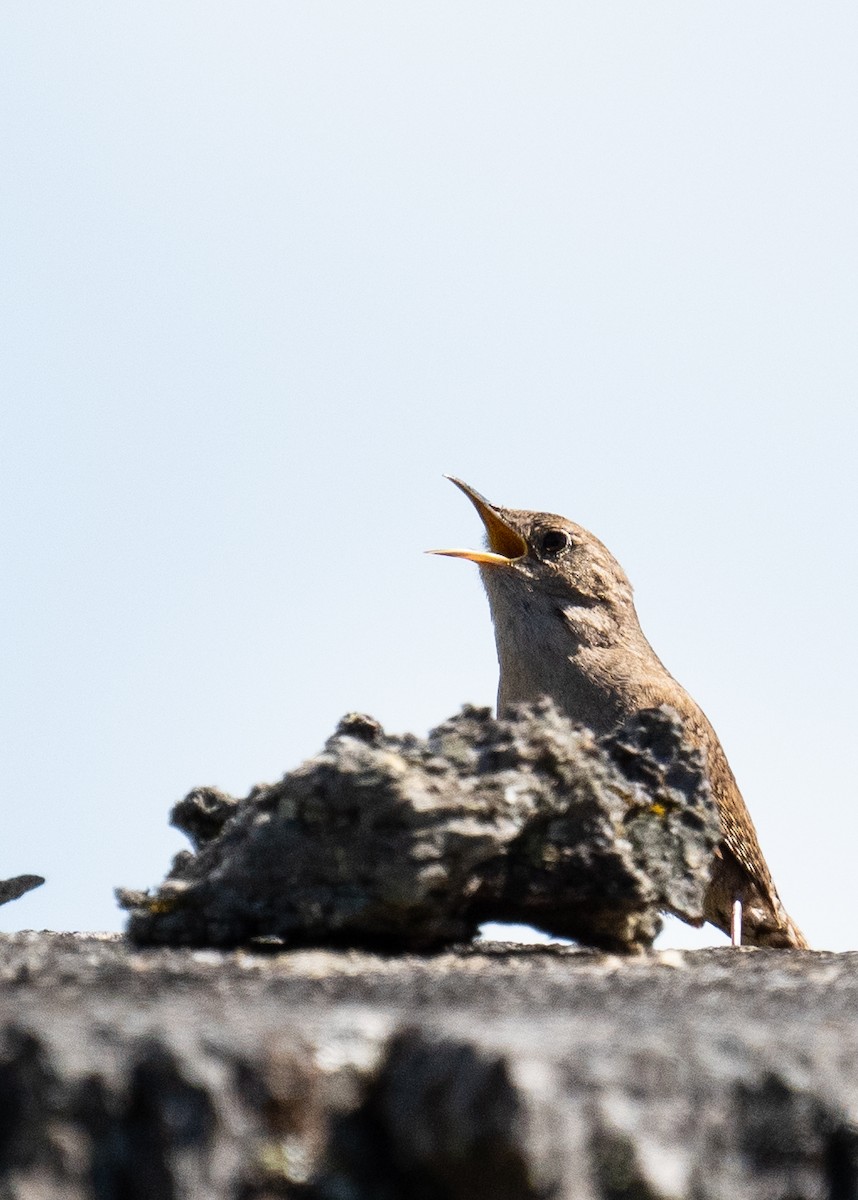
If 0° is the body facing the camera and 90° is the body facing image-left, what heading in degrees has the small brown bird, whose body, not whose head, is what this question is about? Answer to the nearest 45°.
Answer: approximately 90°
